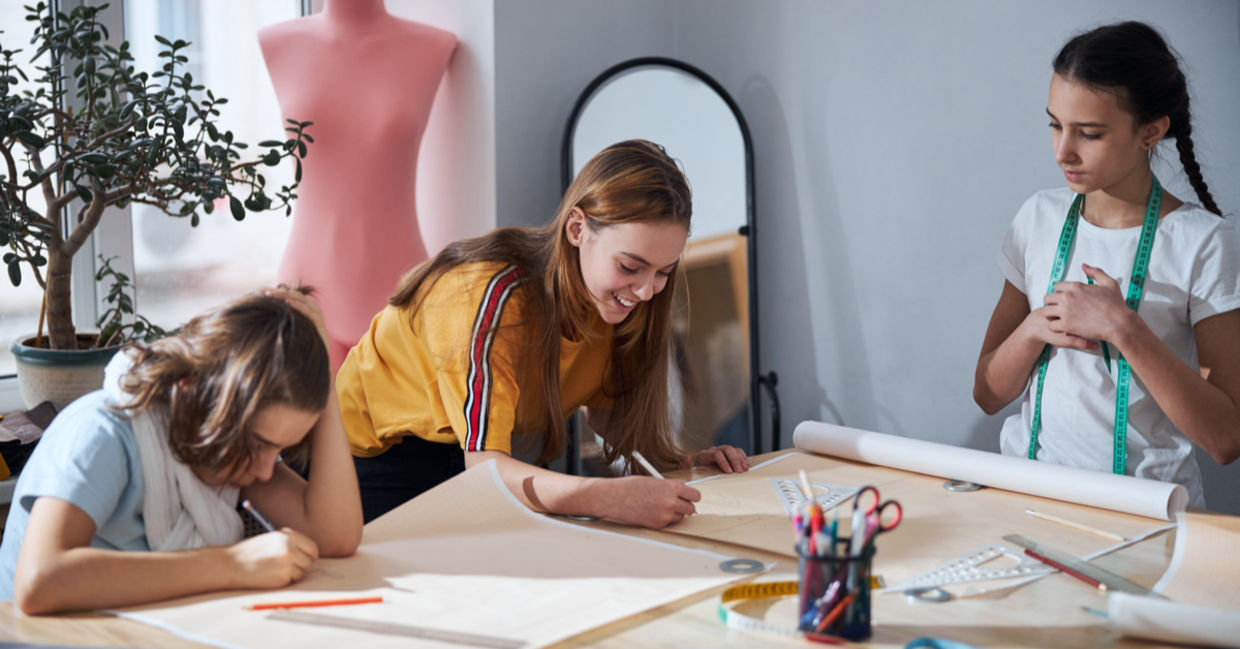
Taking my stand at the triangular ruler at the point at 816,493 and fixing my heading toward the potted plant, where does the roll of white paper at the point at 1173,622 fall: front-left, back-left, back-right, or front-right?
back-left

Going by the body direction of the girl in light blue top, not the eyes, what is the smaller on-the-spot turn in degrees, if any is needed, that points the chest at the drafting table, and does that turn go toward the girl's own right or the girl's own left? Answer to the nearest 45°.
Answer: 0° — they already face it

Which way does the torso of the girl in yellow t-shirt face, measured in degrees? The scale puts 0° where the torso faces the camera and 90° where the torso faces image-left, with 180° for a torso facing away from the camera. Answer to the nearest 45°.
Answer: approximately 315°

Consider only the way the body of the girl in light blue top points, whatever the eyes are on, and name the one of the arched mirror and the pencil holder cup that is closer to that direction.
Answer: the pencil holder cup

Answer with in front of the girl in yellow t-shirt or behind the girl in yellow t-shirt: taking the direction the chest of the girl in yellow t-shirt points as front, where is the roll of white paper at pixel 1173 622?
in front

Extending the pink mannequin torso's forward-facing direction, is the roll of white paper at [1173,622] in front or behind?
in front

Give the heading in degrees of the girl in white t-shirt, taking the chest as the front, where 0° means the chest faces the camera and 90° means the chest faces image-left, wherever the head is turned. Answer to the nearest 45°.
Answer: approximately 45°

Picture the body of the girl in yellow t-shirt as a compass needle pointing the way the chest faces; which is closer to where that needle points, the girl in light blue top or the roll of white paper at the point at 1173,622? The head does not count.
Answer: the roll of white paper

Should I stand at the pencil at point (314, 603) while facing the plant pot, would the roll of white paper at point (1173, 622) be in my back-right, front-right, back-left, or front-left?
back-right

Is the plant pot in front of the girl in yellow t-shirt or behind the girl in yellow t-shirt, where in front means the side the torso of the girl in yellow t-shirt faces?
behind
